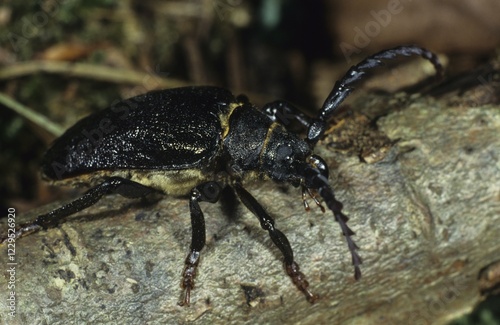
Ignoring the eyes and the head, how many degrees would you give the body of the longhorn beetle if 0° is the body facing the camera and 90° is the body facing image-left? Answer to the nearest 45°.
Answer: approximately 270°
